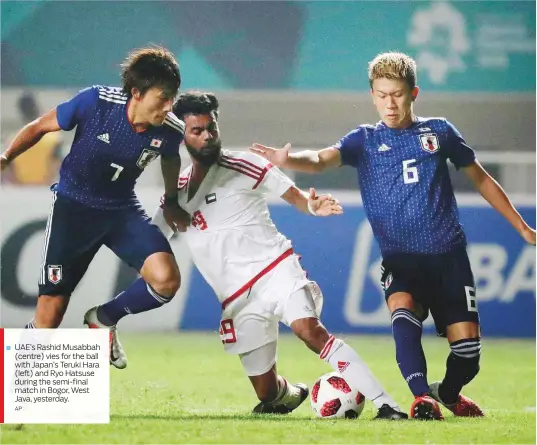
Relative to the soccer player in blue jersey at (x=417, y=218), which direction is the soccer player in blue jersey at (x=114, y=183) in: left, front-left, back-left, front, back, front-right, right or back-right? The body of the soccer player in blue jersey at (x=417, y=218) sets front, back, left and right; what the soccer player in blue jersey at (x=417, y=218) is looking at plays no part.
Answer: right

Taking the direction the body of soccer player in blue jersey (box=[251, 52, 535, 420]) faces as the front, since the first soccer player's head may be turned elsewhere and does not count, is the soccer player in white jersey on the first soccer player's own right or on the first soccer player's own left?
on the first soccer player's own right

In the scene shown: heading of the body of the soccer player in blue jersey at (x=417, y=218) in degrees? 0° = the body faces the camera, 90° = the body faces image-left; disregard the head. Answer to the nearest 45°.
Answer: approximately 0°

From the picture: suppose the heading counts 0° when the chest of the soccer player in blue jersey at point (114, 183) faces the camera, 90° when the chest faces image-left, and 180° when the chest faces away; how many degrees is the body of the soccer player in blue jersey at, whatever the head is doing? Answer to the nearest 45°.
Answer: approximately 315°

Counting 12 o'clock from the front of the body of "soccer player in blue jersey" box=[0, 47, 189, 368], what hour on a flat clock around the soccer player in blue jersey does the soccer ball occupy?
The soccer ball is roughly at 11 o'clock from the soccer player in blue jersey.

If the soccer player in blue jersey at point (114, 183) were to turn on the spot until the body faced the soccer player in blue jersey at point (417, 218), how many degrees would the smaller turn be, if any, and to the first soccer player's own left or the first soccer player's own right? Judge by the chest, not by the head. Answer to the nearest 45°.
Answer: approximately 45° to the first soccer player's own left
